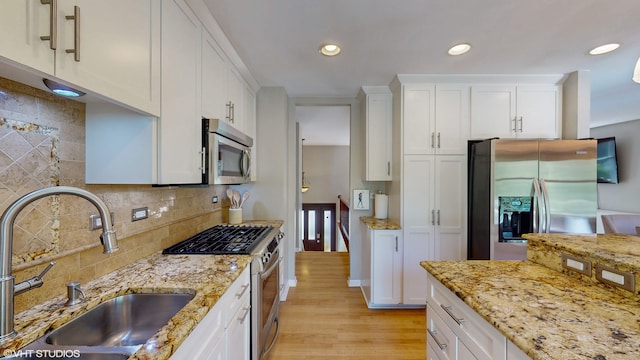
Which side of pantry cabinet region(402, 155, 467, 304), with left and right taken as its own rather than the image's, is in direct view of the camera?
front

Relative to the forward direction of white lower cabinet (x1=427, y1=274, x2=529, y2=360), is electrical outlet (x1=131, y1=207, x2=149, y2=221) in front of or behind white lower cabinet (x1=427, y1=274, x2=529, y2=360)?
in front

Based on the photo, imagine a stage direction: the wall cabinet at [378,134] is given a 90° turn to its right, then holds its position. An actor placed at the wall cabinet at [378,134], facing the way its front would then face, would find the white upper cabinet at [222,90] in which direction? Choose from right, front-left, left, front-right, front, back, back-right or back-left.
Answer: front-left

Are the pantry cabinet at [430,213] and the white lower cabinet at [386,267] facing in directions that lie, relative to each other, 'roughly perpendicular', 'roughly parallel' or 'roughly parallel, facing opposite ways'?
roughly parallel

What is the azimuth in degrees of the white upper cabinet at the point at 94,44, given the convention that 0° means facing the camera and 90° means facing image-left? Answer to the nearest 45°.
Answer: approximately 315°

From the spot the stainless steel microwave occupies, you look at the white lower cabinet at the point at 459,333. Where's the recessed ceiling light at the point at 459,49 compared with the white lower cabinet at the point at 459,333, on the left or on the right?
left

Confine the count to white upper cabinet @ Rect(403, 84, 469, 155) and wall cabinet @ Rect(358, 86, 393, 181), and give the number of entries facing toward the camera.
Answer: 2

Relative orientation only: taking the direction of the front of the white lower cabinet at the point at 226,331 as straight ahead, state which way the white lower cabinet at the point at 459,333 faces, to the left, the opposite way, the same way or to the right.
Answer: the opposite way

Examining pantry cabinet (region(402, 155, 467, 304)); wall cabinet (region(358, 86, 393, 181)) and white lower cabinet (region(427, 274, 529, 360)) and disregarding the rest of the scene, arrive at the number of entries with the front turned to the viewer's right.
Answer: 0

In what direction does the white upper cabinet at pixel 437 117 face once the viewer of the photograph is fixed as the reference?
facing the viewer

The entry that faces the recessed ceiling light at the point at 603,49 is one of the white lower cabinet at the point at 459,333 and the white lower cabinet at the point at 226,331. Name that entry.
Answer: the white lower cabinet at the point at 226,331

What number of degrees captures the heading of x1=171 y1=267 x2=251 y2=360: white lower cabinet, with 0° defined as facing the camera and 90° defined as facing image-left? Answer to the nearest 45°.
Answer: approximately 270°
